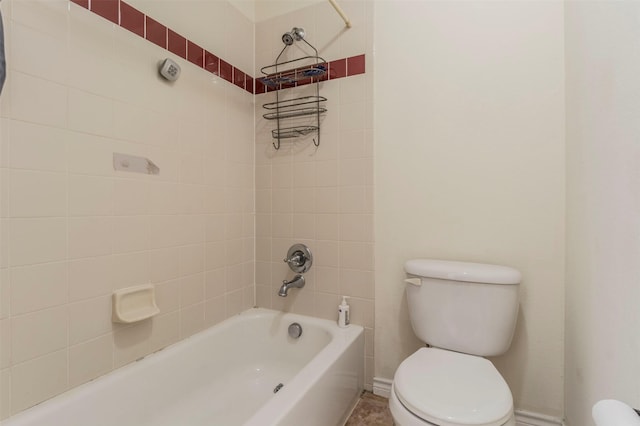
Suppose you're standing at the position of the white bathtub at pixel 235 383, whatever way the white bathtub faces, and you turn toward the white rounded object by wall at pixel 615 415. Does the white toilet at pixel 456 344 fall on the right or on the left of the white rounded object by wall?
left

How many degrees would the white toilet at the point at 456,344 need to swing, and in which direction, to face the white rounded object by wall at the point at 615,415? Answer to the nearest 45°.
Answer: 0° — it already faces it

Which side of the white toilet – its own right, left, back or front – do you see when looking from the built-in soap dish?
right

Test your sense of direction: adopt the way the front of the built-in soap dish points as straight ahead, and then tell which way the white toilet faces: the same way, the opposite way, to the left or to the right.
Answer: to the right

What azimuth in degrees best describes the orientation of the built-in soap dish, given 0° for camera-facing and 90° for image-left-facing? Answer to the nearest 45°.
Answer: approximately 315°

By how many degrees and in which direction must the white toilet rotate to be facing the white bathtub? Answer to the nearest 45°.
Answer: approximately 90° to its right

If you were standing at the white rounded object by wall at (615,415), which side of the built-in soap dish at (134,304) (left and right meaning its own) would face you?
front

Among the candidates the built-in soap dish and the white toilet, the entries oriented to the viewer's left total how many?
0

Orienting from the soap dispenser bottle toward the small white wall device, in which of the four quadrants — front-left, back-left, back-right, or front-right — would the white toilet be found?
back-left

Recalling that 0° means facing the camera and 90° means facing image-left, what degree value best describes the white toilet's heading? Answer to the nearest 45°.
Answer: approximately 0°

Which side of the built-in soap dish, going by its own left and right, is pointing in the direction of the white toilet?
front
